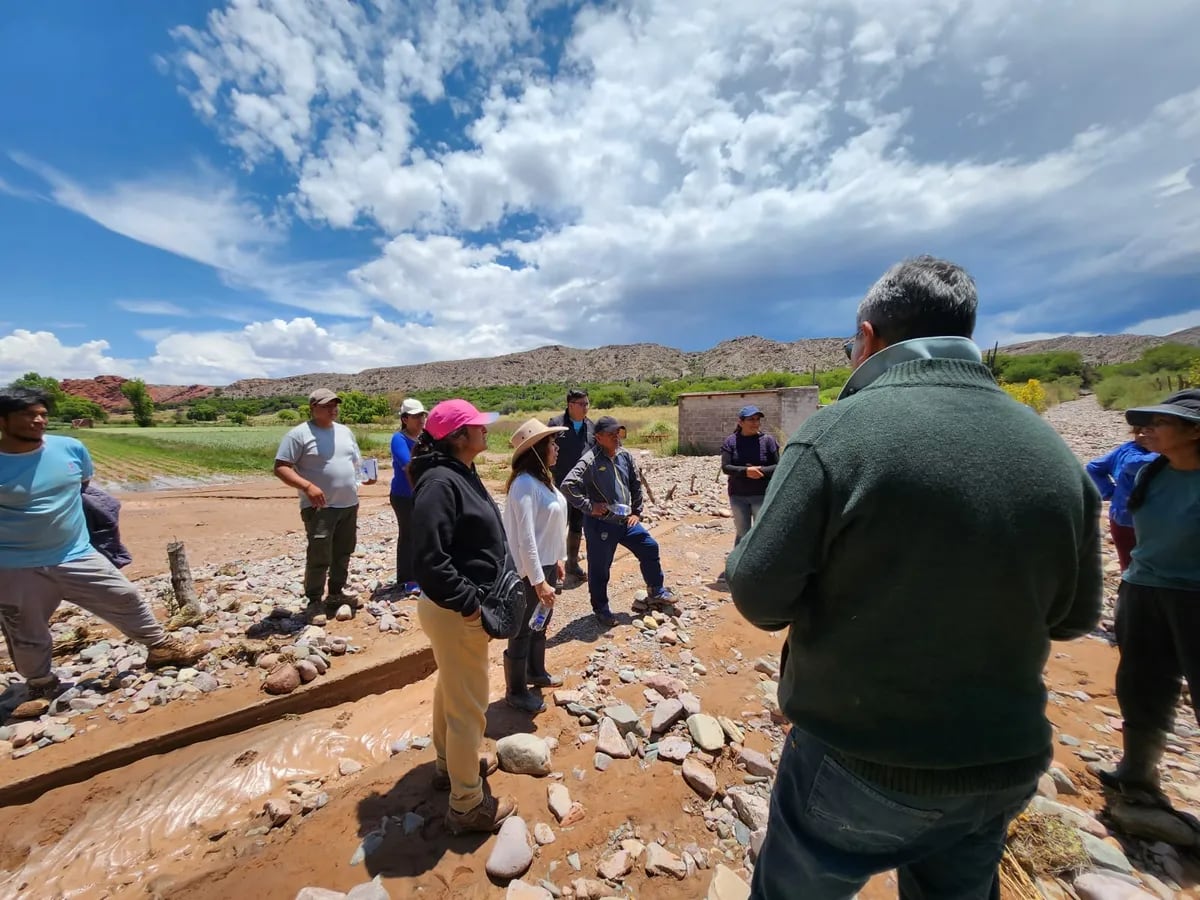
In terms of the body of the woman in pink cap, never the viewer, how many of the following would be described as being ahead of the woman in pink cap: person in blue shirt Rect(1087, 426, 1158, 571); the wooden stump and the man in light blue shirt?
1

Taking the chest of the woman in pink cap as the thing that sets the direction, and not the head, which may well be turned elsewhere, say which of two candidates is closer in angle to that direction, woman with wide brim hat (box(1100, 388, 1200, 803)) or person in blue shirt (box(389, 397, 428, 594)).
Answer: the woman with wide brim hat

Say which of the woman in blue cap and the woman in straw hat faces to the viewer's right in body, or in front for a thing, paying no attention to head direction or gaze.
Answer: the woman in straw hat

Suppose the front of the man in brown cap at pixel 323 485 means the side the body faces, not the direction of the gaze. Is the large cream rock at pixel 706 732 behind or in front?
in front

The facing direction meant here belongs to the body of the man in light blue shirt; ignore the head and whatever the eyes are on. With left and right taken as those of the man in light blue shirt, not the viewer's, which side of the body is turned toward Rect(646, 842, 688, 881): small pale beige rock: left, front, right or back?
front

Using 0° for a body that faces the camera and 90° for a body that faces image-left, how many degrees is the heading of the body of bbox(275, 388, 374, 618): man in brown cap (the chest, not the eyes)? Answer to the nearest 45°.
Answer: approximately 315°

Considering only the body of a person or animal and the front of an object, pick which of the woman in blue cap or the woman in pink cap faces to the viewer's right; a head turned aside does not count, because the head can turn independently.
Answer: the woman in pink cap

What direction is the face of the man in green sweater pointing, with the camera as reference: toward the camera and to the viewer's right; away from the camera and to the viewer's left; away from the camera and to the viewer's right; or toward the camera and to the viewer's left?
away from the camera and to the viewer's left

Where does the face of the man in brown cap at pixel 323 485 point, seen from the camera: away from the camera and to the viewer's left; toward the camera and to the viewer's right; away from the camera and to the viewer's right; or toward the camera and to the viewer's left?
toward the camera and to the viewer's right

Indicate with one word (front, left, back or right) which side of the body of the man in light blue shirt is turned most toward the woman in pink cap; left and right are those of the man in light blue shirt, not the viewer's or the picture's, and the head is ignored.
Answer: front

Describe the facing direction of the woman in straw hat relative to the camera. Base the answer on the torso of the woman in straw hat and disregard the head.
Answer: to the viewer's right

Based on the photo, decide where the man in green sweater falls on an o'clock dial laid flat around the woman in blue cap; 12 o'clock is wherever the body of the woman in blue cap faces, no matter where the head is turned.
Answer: The man in green sweater is roughly at 12 o'clock from the woman in blue cap.

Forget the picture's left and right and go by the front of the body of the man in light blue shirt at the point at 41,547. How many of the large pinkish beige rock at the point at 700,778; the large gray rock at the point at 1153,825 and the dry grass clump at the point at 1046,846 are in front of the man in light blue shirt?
3

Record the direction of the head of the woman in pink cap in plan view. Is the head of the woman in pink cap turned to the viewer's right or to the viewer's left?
to the viewer's right
